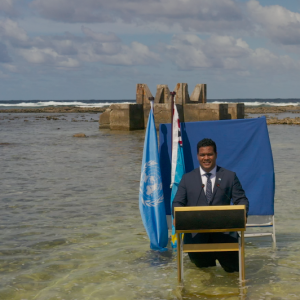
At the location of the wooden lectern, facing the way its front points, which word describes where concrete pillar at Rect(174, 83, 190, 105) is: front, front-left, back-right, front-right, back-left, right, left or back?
back

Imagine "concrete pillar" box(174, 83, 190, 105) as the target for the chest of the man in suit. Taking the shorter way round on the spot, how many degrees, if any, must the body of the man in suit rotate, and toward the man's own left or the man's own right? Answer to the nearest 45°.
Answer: approximately 180°

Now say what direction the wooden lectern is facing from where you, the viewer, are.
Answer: facing the viewer

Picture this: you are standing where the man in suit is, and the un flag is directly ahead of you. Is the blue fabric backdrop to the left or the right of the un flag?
right

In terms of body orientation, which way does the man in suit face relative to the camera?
toward the camera

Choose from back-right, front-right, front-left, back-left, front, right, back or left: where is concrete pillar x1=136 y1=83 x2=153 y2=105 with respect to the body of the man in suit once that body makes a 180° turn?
front

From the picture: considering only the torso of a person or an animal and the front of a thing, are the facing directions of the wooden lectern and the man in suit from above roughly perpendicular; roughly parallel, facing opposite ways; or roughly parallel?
roughly parallel

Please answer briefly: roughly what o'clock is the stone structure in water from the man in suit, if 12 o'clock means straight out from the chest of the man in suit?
The stone structure in water is roughly at 6 o'clock from the man in suit.

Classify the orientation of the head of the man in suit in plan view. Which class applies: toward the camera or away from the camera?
toward the camera

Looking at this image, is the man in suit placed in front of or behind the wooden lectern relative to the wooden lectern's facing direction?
behind

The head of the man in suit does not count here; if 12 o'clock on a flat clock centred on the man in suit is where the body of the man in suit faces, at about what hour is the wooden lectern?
The wooden lectern is roughly at 12 o'clock from the man in suit.
